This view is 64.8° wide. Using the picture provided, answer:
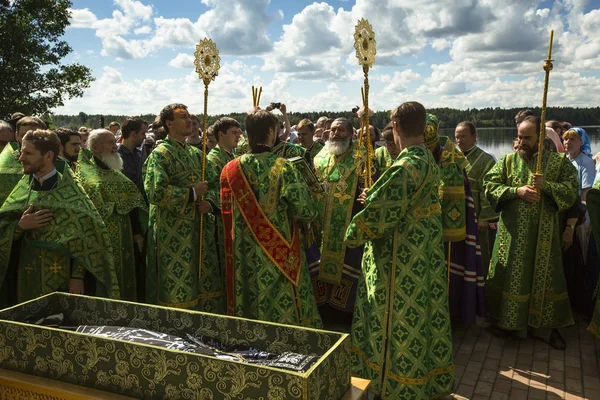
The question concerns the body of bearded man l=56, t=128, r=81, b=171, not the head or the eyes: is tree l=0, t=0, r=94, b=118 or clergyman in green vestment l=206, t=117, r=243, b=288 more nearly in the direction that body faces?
the clergyman in green vestment

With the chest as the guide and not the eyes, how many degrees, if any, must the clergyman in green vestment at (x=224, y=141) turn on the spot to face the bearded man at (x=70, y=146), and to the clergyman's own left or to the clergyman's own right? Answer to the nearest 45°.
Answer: approximately 135° to the clergyman's own right

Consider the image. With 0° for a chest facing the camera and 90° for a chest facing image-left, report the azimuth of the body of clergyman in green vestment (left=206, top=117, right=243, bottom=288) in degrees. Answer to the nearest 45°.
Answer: approximately 315°

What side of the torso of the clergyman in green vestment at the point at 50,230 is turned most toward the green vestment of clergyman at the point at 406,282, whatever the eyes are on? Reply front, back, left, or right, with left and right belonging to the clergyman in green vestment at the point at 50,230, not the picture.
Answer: left

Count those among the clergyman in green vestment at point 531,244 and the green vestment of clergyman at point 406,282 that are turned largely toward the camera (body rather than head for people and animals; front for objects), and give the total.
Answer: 1

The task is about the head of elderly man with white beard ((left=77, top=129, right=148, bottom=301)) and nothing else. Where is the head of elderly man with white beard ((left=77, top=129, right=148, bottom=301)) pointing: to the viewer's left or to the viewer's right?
to the viewer's right
